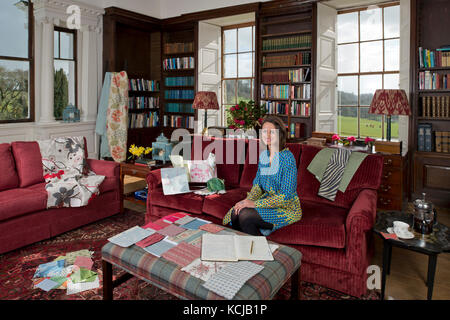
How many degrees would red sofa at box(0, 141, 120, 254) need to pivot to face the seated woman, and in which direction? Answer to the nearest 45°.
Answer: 0° — it already faces them

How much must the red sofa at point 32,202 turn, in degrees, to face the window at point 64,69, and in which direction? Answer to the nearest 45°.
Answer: approximately 135° to its left

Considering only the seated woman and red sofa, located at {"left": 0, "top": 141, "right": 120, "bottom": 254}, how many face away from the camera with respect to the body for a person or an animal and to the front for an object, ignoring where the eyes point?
0

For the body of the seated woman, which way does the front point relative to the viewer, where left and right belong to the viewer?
facing the viewer and to the left of the viewer

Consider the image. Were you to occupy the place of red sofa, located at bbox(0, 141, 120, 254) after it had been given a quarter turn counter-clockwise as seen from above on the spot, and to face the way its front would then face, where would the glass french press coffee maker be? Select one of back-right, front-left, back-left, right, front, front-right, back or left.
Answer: right

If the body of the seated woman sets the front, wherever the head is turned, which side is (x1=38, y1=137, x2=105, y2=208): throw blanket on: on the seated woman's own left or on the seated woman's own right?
on the seated woman's own right

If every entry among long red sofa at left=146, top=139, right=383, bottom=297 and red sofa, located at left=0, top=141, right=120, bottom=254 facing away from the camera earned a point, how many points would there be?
0

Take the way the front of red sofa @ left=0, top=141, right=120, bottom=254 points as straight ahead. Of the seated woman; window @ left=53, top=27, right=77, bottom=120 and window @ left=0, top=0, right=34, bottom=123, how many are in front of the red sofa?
1

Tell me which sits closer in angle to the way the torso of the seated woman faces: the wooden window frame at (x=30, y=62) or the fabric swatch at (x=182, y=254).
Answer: the fabric swatch

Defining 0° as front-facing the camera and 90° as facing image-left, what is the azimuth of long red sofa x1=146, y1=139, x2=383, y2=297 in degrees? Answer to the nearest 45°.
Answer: approximately 45°

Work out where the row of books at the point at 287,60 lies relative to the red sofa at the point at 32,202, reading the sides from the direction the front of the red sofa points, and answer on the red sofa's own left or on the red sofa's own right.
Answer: on the red sofa's own left

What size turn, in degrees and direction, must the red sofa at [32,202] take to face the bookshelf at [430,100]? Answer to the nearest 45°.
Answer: approximately 45° to its left

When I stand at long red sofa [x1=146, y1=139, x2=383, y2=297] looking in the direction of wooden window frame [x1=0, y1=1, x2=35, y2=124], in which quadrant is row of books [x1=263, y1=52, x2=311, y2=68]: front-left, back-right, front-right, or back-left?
front-right
